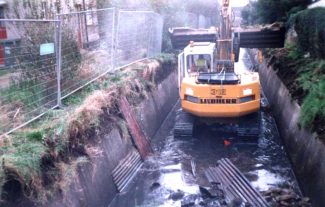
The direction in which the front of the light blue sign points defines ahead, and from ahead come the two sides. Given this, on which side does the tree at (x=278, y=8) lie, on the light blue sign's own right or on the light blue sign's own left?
on the light blue sign's own left

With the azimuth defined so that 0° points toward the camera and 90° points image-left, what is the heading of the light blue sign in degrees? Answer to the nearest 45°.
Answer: approximately 0°

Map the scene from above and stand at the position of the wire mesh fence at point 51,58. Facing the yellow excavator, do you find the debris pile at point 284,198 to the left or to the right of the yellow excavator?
right

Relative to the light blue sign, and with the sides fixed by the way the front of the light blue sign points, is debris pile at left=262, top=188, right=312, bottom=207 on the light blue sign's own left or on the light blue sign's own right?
on the light blue sign's own left
